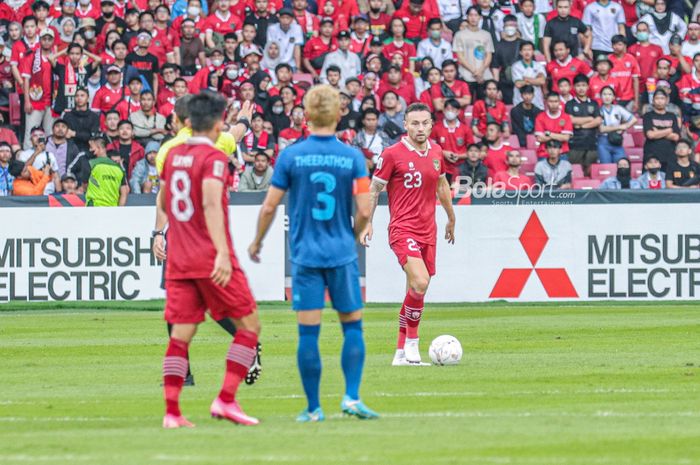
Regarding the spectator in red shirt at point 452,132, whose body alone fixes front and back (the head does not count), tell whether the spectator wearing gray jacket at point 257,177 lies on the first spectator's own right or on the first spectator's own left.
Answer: on the first spectator's own right

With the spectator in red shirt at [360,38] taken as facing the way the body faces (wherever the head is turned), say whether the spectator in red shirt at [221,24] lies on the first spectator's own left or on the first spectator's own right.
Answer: on the first spectator's own right

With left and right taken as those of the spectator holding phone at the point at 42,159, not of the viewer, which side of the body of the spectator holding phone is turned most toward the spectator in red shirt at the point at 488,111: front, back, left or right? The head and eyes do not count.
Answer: left

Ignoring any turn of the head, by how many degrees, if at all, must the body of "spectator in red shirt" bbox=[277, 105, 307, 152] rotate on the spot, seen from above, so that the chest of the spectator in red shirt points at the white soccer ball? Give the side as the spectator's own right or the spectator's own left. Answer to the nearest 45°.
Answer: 0° — they already face it

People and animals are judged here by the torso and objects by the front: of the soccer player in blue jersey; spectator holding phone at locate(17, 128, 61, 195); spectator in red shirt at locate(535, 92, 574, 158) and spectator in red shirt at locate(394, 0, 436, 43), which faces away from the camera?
the soccer player in blue jersey

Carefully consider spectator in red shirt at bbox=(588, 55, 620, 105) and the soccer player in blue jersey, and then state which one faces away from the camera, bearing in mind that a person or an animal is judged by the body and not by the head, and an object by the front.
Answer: the soccer player in blue jersey

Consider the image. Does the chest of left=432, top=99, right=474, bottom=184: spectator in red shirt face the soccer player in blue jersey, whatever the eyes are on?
yes
